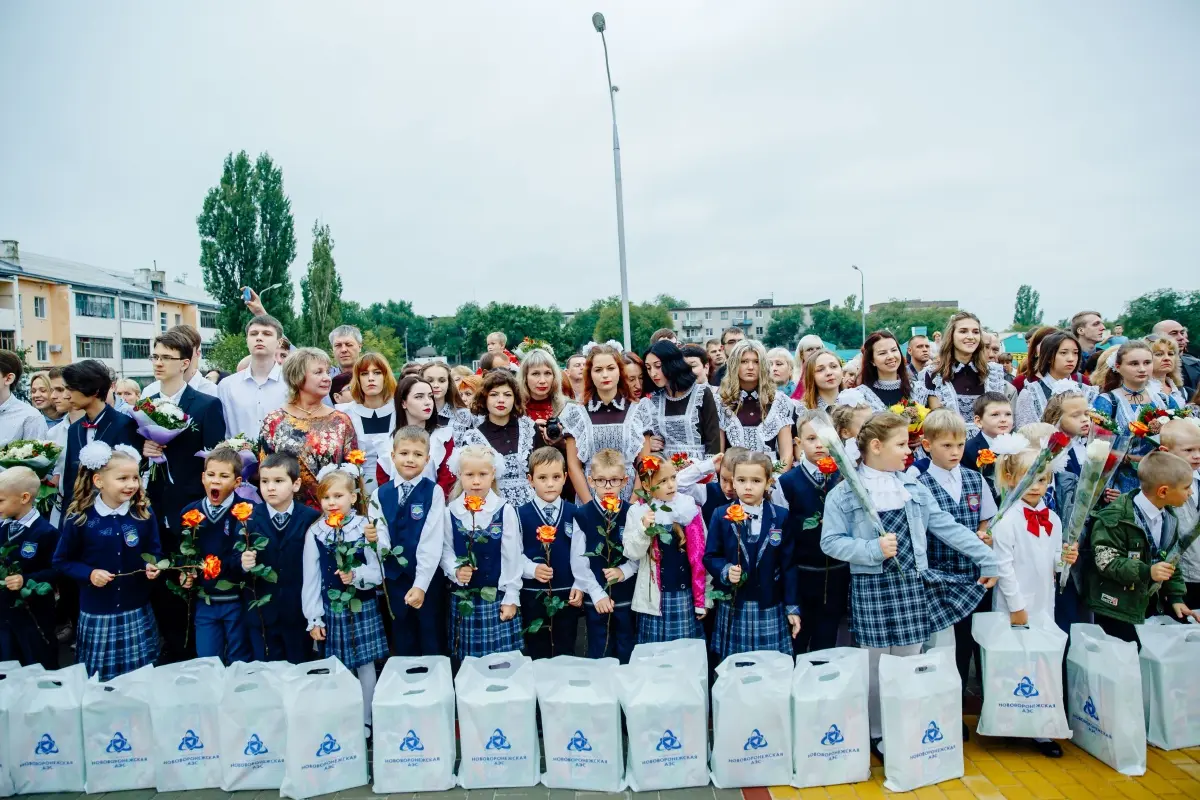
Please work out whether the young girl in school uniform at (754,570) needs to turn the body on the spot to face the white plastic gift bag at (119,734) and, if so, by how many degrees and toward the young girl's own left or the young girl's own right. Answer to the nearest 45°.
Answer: approximately 90° to the young girl's own right

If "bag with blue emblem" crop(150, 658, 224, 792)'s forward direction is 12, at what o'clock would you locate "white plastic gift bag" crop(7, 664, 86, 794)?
The white plastic gift bag is roughly at 4 o'clock from the bag with blue emblem.

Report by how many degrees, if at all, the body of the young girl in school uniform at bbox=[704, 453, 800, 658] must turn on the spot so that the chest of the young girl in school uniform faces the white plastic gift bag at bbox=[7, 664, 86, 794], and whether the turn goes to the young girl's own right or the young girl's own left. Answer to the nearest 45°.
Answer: approximately 90° to the young girl's own right

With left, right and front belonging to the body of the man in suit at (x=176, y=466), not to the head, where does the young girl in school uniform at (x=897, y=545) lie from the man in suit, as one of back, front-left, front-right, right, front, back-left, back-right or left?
left

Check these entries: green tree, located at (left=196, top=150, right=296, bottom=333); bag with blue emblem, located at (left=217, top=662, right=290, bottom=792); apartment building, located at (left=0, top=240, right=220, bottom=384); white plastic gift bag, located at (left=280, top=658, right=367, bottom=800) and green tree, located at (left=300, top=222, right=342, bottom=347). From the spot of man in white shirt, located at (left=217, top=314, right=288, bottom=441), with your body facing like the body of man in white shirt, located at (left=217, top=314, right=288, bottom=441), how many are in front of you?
2

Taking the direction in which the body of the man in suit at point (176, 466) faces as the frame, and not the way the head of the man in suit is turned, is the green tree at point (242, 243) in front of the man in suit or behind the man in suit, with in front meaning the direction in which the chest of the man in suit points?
behind

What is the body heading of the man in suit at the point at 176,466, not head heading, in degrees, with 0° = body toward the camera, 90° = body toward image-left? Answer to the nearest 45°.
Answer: approximately 45°

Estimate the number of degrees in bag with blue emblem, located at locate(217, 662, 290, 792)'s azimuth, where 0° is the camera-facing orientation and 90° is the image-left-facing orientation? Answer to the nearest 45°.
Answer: approximately 0°

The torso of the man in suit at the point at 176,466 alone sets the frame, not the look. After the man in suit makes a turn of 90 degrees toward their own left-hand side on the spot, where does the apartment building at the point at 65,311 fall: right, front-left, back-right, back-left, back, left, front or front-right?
back-left

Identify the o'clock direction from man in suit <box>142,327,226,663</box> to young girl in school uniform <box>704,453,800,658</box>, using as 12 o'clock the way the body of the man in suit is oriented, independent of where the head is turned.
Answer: The young girl in school uniform is roughly at 9 o'clock from the man in suit.
